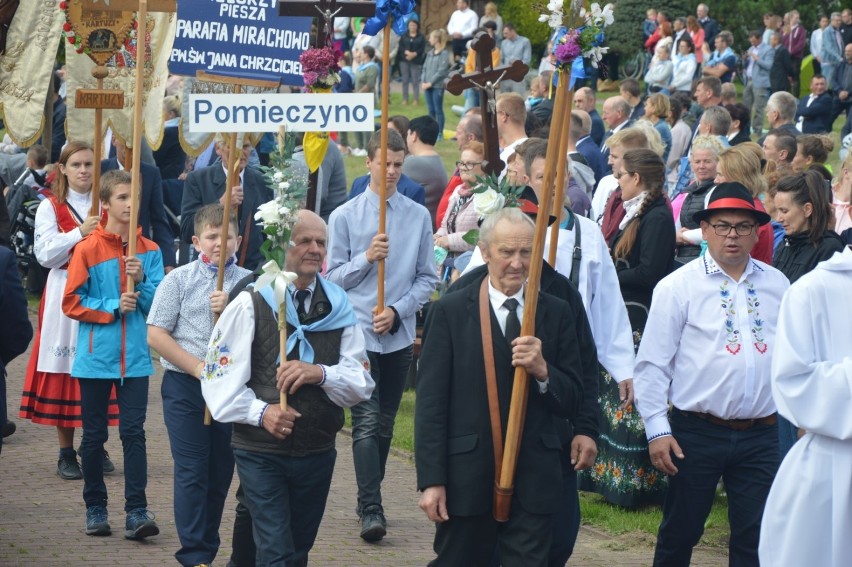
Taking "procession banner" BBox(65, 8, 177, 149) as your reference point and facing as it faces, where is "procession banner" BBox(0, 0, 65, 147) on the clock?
"procession banner" BBox(0, 0, 65, 147) is roughly at 4 o'clock from "procession banner" BBox(65, 8, 177, 149).

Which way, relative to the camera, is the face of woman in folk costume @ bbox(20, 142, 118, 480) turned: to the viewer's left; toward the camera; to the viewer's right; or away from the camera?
toward the camera

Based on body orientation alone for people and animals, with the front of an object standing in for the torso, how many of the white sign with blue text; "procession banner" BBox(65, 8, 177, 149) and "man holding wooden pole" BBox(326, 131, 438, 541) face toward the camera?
3

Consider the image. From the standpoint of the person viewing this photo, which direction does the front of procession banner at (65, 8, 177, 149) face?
facing the viewer

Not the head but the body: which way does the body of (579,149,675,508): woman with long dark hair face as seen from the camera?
to the viewer's left

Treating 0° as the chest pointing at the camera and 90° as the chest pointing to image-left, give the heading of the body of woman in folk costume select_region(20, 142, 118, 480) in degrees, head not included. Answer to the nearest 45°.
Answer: approximately 315°

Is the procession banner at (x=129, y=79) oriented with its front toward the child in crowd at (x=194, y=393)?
yes

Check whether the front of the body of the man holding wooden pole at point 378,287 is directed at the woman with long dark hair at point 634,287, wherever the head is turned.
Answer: no

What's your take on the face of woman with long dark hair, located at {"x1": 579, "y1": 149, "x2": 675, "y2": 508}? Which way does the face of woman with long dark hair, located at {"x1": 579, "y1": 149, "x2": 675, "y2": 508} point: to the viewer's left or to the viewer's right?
to the viewer's left

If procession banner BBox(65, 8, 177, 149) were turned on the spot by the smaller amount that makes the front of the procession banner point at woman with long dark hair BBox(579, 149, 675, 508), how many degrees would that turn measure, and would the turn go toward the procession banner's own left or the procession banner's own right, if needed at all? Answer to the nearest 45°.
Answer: approximately 45° to the procession banner's own left

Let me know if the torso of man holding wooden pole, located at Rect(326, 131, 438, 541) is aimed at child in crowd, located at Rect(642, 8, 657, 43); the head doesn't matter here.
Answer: no

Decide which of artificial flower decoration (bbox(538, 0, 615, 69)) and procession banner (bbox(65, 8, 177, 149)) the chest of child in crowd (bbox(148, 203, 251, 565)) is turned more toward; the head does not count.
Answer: the artificial flower decoration

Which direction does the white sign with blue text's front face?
toward the camera
